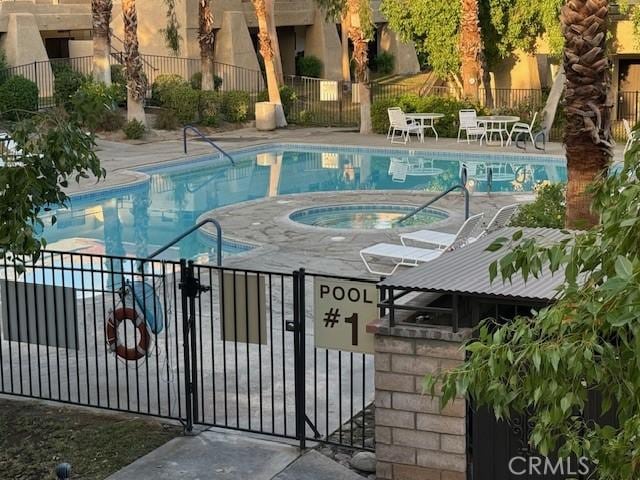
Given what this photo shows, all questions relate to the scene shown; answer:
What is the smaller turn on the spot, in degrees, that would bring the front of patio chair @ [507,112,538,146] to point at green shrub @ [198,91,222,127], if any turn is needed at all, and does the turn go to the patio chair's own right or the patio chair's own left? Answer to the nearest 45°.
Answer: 0° — it already faces it

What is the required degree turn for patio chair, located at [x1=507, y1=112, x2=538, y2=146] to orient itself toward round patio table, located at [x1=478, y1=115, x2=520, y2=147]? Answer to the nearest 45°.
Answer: approximately 45° to its right

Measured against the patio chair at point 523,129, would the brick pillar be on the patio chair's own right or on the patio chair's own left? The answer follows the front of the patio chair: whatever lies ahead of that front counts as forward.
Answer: on the patio chair's own left

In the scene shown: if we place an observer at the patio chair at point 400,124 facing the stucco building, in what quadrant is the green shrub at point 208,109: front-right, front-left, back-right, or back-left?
front-left

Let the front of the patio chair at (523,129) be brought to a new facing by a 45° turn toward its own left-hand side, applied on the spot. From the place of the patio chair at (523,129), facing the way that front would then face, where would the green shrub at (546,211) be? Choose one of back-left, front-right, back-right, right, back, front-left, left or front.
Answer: front-left

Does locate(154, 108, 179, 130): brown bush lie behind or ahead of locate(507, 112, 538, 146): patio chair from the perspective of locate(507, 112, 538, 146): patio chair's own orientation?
ahead

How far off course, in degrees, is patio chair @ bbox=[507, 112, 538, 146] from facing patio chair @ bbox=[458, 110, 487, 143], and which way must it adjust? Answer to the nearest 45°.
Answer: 0° — it already faces it

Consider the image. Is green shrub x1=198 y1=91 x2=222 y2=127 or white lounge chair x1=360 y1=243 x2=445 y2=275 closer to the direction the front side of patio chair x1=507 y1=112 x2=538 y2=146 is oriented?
the green shrub

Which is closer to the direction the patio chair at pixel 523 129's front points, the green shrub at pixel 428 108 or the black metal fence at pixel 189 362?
the green shrub

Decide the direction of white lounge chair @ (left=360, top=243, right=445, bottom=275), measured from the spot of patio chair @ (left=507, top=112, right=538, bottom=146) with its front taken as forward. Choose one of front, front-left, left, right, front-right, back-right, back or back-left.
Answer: left

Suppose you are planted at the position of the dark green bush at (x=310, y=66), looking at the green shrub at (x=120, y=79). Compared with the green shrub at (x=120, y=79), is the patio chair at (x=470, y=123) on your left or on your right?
left

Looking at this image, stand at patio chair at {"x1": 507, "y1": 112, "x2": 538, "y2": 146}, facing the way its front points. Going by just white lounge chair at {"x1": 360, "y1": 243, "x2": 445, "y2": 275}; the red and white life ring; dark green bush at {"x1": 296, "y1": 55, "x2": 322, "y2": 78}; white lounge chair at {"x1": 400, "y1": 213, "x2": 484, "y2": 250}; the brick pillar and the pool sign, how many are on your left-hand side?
5

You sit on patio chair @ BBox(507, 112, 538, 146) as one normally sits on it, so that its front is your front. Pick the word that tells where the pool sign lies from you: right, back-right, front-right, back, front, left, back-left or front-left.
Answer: left

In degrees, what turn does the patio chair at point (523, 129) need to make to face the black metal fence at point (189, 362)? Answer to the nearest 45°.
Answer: approximately 90° to its left

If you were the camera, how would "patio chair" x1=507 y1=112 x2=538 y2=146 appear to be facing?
facing to the left of the viewer

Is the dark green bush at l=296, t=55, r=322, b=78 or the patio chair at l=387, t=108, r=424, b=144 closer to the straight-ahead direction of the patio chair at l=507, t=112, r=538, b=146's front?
the patio chair

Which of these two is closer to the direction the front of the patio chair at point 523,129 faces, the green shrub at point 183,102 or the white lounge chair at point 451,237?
the green shrub

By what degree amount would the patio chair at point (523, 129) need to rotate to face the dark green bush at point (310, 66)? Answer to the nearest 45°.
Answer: approximately 45° to its right

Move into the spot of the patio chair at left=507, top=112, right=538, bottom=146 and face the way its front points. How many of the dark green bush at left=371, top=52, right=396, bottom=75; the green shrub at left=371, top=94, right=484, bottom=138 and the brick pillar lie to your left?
1

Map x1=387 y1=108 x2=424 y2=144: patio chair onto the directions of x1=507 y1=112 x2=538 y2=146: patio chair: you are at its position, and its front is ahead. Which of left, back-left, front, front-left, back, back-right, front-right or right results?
front

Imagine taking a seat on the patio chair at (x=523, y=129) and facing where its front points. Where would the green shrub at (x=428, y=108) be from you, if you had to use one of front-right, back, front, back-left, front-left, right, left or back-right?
front-right

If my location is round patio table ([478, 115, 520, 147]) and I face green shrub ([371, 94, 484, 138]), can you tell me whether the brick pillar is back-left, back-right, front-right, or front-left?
back-left

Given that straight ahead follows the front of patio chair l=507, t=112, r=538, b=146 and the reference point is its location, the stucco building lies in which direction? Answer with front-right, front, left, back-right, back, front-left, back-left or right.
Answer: front-right
